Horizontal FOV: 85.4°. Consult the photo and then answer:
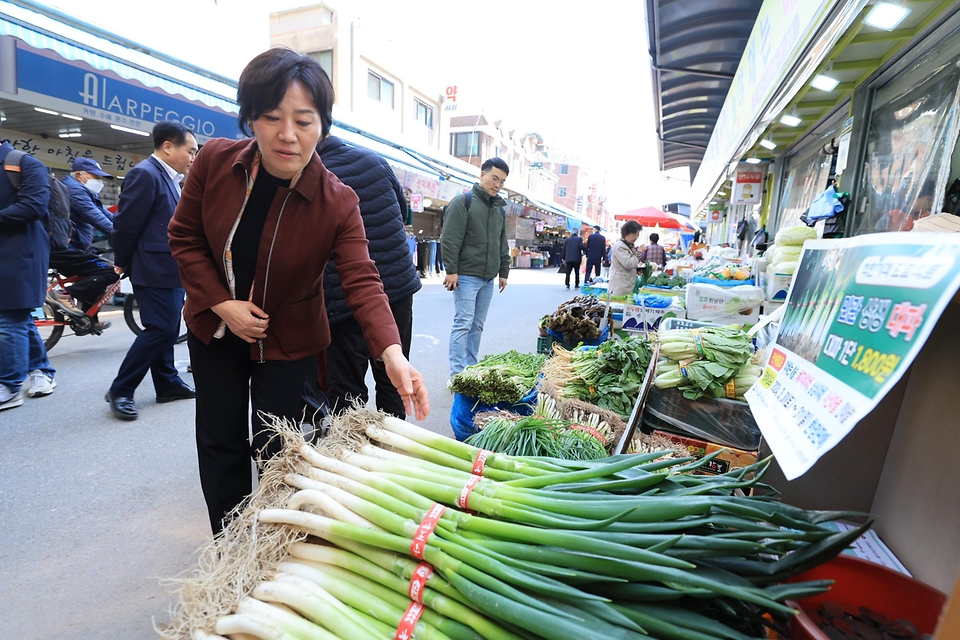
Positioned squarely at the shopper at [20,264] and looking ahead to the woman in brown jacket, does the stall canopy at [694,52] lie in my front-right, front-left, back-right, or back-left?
front-left

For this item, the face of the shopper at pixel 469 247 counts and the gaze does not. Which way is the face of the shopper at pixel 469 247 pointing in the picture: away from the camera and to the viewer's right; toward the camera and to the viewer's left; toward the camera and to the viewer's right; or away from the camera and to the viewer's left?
toward the camera and to the viewer's right

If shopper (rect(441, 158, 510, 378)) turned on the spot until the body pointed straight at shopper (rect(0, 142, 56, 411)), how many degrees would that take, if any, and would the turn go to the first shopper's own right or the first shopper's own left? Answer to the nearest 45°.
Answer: approximately 135° to the first shopper's own right

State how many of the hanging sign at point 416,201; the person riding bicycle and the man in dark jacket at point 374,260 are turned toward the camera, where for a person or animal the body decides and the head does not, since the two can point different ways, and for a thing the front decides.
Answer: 1

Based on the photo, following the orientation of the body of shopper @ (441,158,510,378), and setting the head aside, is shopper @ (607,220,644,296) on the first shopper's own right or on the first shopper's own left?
on the first shopper's own left

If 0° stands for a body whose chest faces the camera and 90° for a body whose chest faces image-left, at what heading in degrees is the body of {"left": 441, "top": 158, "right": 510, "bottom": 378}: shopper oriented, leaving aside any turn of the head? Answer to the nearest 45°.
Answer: approximately 315°

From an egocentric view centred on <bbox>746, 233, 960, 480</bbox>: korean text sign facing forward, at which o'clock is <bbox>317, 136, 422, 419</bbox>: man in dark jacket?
The man in dark jacket is roughly at 2 o'clock from the korean text sign.

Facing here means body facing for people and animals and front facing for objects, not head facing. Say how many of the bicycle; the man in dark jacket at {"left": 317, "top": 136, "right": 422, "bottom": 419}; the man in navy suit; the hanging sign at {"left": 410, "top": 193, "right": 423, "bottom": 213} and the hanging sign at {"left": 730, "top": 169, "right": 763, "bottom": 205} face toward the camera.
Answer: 2

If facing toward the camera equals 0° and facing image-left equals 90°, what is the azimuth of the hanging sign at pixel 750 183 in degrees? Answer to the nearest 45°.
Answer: approximately 0°

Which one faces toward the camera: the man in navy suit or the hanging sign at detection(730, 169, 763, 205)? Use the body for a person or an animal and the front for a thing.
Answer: the hanging sign
